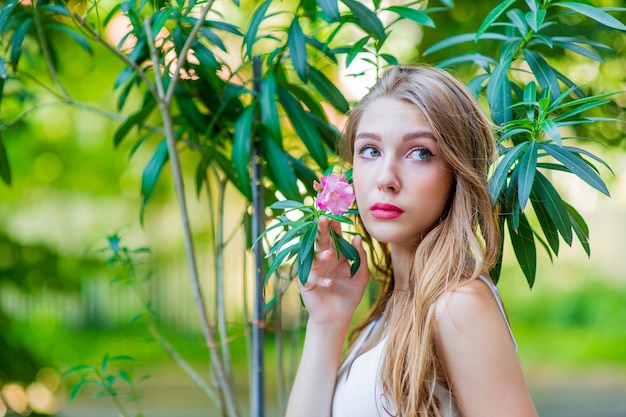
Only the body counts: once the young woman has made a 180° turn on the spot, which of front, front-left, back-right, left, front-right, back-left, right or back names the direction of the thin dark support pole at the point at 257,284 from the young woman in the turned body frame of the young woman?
left

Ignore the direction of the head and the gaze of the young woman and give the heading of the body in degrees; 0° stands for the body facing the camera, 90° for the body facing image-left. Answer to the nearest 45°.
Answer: approximately 45°
